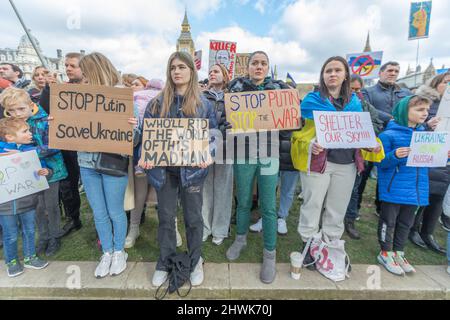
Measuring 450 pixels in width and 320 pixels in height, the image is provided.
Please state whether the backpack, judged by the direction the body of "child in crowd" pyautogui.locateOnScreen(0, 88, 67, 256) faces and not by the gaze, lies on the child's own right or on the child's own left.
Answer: on the child's own left

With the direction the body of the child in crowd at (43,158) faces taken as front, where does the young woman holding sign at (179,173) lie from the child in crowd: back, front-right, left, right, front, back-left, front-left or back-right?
left

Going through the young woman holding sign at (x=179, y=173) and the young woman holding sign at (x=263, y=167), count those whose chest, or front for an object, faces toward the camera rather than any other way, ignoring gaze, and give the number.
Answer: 2

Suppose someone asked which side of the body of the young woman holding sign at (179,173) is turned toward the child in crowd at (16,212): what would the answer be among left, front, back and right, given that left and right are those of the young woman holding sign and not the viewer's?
right

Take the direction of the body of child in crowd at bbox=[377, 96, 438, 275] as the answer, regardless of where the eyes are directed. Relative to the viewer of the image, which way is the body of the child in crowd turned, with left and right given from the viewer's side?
facing the viewer and to the right of the viewer

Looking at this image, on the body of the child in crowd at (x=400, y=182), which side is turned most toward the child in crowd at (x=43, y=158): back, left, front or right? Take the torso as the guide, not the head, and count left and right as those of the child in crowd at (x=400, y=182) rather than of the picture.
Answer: right

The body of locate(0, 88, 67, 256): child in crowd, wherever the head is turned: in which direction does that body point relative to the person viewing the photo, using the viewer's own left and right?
facing the viewer and to the left of the viewer

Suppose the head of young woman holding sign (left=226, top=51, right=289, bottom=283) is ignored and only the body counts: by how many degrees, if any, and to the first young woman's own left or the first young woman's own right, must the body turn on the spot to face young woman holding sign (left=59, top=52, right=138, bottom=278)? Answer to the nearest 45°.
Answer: approximately 90° to the first young woman's own right

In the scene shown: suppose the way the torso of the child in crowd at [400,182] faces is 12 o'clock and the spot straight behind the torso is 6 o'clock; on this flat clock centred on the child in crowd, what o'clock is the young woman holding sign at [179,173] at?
The young woman holding sign is roughly at 3 o'clock from the child in crowd.

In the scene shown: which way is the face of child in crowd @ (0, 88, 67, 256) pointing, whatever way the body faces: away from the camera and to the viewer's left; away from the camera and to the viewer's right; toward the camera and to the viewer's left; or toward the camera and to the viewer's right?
toward the camera and to the viewer's right

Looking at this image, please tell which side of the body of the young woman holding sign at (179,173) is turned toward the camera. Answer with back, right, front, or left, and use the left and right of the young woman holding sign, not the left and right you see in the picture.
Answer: front

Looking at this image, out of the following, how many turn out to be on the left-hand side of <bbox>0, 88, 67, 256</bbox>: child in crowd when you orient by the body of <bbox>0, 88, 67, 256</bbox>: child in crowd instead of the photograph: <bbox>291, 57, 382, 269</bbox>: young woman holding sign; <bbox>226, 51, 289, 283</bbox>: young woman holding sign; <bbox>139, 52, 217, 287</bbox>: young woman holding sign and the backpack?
4

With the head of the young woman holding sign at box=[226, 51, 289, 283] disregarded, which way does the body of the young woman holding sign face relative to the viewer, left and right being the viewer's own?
facing the viewer

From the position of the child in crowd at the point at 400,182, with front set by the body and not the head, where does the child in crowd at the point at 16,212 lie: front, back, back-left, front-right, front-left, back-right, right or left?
right

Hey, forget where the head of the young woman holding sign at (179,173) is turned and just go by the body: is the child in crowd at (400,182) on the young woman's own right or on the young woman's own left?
on the young woman's own left
